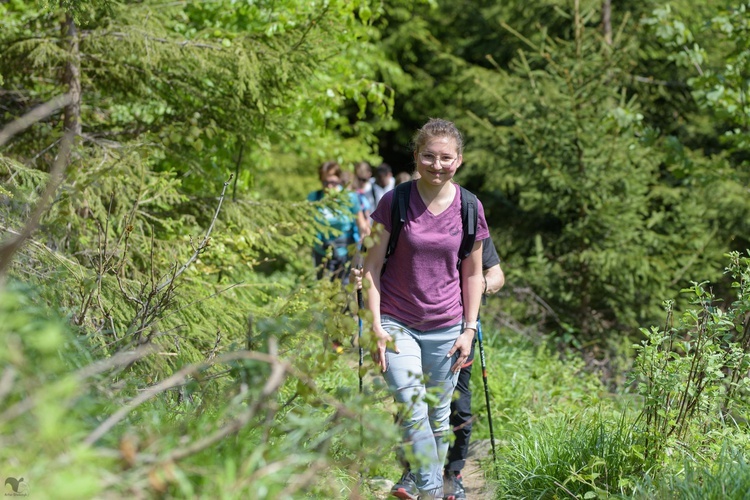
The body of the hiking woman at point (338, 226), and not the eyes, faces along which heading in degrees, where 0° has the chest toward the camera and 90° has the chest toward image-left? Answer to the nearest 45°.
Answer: approximately 0°

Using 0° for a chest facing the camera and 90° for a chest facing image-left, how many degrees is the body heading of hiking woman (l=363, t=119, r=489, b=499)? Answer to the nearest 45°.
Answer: approximately 0°

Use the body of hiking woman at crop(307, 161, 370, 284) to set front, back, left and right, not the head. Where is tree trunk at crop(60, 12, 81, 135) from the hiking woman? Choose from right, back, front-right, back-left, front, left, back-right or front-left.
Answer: front-right

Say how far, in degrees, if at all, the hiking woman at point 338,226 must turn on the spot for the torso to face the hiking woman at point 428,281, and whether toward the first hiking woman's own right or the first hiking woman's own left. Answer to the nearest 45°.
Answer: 0° — they already face them

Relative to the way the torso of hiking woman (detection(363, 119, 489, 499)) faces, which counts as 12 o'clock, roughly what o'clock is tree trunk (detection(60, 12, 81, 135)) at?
The tree trunk is roughly at 4 o'clock from the hiking woman.

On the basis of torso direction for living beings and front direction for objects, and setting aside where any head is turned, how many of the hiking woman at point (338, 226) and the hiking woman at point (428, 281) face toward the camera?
2
